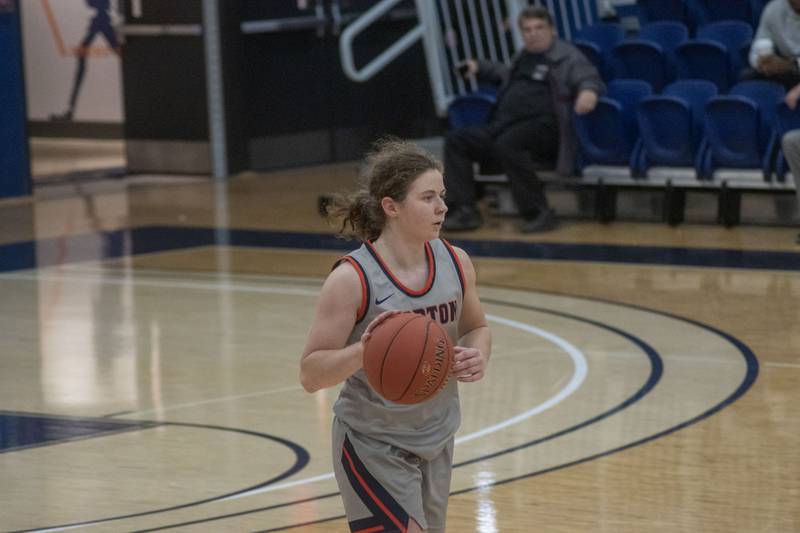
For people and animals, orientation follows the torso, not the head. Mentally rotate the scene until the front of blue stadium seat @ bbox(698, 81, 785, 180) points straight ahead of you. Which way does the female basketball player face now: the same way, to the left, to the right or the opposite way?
to the left

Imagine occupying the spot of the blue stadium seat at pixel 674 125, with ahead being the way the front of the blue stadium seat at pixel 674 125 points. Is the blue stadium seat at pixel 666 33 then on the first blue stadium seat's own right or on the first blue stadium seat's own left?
on the first blue stadium seat's own right

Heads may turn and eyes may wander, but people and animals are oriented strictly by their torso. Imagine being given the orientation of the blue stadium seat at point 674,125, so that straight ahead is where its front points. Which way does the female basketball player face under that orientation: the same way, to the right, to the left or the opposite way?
to the left

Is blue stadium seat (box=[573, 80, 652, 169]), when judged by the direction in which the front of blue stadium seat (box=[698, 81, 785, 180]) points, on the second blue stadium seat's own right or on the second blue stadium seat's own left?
on the second blue stadium seat's own right

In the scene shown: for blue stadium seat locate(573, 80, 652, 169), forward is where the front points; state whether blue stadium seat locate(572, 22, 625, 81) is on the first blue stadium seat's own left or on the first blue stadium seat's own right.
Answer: on the first blue stadium seat's own right

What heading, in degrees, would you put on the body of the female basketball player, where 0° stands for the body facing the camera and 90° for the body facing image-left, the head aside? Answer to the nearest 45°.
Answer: approximately 315°

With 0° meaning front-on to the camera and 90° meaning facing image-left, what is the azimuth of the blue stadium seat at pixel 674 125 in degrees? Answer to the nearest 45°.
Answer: approximately 45°

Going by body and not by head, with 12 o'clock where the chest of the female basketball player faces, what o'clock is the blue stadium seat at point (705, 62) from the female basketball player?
The blue stadium seat is roughly at 8 o'clock from the female basketball player.
